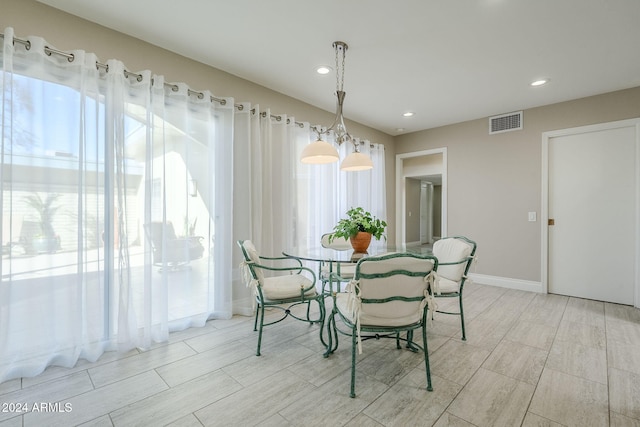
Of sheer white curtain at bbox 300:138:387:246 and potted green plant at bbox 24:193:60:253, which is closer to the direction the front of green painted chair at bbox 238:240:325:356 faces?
the sheer white curtain

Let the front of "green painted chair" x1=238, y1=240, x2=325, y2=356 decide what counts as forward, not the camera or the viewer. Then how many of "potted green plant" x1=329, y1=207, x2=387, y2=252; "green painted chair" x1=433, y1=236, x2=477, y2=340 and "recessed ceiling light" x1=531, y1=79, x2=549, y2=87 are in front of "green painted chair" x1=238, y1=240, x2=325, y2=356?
3

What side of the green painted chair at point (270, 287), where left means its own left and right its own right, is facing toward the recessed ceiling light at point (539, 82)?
front

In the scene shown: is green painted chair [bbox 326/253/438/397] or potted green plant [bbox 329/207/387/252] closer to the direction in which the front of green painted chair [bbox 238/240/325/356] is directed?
the potted green plant

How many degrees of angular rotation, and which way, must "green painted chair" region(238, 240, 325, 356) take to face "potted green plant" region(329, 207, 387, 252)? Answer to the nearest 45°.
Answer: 0° — it already faces it

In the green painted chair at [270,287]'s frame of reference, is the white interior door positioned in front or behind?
in front

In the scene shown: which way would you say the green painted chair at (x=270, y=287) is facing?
to the viewer's right

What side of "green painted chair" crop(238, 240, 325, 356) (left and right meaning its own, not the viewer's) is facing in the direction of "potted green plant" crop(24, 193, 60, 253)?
back

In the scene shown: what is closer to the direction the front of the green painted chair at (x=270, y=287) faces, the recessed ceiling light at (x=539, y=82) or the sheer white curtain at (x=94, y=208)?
the recessed ceiling light

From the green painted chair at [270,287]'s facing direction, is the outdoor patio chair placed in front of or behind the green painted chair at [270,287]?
behind
